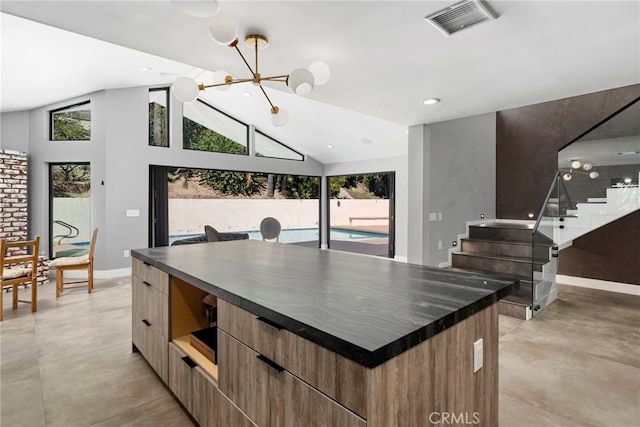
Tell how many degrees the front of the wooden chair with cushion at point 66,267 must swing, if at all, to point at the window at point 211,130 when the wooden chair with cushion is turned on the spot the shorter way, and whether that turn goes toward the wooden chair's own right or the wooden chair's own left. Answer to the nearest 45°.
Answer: approximately 135° to the wooden chair's own right

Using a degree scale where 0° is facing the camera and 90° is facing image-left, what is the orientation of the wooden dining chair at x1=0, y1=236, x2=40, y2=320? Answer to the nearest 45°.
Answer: approximately 135°

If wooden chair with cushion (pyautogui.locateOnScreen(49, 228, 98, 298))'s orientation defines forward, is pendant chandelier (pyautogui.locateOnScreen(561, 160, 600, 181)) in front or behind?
behind

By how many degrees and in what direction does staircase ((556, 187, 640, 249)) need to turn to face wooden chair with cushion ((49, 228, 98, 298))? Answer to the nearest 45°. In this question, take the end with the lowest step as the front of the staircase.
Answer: approximately 45° to its left

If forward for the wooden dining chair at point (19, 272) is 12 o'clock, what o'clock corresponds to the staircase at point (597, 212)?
The staircase is roughly at 6 o'clock from the wooden dining chair.

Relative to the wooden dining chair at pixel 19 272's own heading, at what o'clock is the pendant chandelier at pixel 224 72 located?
The pendant chandelier is roughly at 7 o'clock from the wooden dining chair.

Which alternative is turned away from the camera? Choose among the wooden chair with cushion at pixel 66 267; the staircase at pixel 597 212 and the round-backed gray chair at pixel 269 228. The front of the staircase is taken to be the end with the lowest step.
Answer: the round-backed gray chair at pixel 269 228

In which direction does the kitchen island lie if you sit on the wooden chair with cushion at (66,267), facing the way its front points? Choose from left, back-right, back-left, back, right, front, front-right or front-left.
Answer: left

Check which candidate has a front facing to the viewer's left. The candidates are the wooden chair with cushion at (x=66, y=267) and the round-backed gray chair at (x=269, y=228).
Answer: the wooden chair with cushion at (x=66, y=267)

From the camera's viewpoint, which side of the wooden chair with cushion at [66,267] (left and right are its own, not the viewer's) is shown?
left

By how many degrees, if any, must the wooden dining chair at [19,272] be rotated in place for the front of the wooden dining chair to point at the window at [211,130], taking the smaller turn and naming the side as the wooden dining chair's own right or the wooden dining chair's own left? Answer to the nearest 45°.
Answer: approximately 90° to the wooden dining chair's own right

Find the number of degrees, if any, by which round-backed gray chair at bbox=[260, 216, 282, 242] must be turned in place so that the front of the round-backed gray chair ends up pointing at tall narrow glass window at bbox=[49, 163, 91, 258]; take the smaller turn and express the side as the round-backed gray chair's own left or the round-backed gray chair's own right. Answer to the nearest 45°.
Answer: approximately 90° to the round-backed gray chair's own left

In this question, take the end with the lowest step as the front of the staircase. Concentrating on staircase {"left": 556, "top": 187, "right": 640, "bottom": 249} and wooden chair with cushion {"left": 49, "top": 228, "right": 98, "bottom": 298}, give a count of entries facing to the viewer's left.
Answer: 2

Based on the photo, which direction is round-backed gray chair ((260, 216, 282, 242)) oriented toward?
away from the camera
